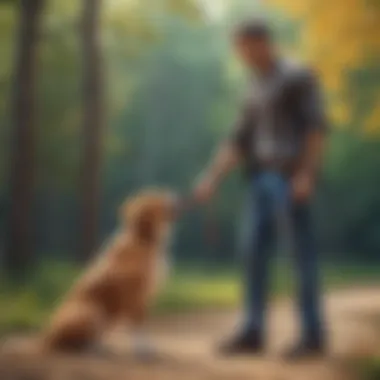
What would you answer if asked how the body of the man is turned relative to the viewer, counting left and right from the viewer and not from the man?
facing the viewer and to the left of the viewer

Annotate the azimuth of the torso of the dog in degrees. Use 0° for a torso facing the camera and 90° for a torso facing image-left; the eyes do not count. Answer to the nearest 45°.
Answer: approximately 270°

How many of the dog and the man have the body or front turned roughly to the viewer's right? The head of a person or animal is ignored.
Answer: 1
